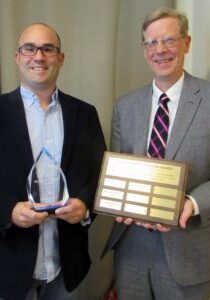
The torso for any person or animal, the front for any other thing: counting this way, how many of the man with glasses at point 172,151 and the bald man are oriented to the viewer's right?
0

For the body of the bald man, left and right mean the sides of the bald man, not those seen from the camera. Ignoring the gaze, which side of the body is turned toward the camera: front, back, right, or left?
front

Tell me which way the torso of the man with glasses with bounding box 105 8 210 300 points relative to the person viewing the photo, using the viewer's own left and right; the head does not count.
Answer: facing the viewer and to the left of the viewer
